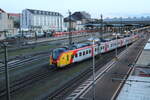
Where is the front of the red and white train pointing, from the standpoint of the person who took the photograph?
facing the viewer and to the left of the viewer
